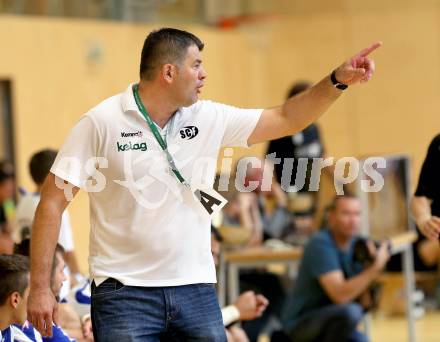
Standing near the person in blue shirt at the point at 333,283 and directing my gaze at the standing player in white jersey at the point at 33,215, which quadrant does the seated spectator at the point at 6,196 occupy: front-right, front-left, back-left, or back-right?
front-right

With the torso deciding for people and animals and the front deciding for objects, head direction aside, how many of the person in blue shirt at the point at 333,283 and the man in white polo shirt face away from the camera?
0

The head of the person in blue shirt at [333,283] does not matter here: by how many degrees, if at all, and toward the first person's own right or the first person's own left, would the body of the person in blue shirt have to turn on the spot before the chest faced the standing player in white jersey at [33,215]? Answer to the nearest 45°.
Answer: approximately 90° to the first person's own right

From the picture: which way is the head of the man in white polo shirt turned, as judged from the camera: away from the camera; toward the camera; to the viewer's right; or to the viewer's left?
to the viewer's right

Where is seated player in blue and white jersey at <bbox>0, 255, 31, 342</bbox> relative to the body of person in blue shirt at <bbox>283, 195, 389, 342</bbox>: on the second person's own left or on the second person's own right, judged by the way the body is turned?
on the second person's own right

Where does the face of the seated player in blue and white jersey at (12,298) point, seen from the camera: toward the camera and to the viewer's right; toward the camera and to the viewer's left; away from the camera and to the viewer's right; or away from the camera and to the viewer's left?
away from the camera and to the viewer's right

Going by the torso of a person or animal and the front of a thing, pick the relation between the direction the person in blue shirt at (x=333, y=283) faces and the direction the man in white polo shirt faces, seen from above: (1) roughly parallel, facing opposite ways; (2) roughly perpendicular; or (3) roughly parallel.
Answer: roughly parallel

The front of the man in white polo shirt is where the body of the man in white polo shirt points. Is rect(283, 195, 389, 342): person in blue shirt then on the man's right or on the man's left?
on the man's left

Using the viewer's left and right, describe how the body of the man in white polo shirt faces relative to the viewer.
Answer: facing the viewer and to the right of the viewer
